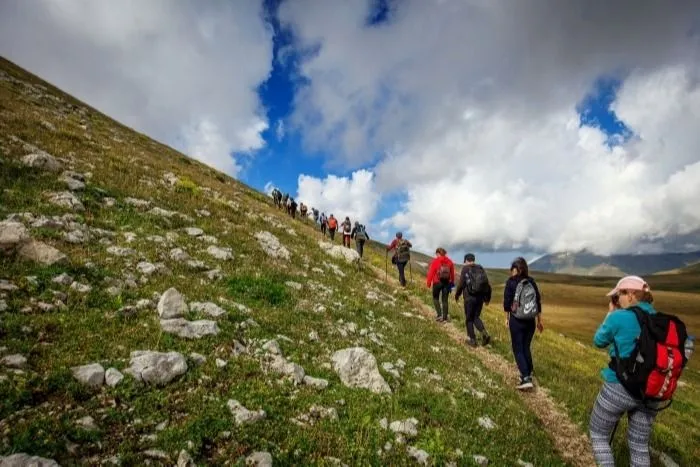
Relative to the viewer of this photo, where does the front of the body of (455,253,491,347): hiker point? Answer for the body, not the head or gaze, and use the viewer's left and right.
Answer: facing away from the viewer and to the left of the viewer

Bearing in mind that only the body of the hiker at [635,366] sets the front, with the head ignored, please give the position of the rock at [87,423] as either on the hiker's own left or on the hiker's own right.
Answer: on the hiker's own left

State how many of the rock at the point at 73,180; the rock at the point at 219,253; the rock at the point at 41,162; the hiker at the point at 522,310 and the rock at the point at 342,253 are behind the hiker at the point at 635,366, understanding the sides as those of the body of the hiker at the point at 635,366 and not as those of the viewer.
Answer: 0

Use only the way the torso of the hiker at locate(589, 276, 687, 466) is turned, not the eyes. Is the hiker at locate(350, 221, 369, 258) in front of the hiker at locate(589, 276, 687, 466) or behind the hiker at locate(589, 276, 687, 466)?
in front

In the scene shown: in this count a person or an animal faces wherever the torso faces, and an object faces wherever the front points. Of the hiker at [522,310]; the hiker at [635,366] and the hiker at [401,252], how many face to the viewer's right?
0

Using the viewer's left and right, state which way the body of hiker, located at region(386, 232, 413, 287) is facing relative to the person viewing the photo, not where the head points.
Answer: facing away from the viewer and to the left of the viewer

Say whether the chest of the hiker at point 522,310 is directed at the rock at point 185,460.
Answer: no

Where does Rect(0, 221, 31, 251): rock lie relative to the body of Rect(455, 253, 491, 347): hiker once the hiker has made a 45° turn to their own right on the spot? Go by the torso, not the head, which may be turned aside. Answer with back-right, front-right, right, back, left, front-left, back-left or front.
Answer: back-left

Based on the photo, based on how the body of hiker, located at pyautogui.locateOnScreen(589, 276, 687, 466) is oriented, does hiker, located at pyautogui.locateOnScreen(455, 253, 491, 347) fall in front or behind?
in front

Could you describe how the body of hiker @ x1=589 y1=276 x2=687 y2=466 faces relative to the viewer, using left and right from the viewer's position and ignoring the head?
facing away from the viewer and to the left of the viewer

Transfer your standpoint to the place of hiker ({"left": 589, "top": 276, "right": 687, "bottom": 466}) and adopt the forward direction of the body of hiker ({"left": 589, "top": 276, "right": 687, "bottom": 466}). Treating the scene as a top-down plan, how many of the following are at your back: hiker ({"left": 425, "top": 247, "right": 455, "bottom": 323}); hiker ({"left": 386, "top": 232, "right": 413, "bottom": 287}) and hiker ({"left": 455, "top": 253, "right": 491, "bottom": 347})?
0

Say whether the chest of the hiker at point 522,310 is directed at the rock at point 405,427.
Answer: no

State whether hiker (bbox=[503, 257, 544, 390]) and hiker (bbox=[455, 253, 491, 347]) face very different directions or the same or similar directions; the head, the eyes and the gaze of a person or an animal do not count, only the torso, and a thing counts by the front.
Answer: same or similar directions

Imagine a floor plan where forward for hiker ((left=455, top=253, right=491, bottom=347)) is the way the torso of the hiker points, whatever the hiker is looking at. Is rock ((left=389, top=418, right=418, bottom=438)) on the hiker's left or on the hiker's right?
on the hiker's left

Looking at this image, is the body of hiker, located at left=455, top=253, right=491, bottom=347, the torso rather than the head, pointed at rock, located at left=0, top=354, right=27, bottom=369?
no

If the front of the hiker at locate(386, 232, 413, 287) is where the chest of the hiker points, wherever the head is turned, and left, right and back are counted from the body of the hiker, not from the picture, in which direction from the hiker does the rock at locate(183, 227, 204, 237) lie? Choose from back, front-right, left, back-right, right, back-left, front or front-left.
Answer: left

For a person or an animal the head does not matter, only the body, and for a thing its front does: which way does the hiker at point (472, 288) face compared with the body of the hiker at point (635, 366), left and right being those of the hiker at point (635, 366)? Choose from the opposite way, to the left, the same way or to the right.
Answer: the same way

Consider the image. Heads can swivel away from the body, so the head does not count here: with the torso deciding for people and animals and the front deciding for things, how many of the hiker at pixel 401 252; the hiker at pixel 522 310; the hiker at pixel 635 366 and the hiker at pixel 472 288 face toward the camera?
0

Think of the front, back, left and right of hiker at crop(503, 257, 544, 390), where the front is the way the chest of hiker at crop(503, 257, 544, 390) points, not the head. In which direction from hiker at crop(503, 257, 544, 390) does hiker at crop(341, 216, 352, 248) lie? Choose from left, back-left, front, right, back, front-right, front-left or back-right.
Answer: front

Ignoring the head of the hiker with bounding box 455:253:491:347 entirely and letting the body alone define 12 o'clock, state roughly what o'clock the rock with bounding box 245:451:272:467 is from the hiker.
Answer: The rock is roughly at 8 o'clock from the hiker.

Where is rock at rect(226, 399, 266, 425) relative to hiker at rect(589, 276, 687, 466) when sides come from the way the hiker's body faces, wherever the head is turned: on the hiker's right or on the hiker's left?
on the hiker's left

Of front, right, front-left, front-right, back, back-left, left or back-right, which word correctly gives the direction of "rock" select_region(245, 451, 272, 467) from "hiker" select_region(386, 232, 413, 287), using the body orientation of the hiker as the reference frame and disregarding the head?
back-left

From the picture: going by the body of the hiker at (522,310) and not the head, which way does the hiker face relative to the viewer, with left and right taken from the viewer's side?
facing away from the viewer and to the left of the viewer
